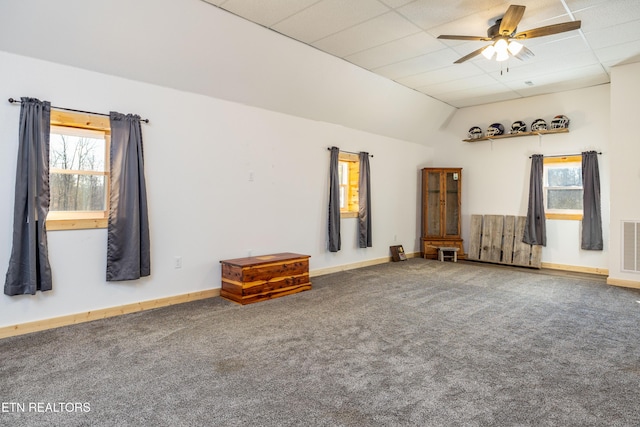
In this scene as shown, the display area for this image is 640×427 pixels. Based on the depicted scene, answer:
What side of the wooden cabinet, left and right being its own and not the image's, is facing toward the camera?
front

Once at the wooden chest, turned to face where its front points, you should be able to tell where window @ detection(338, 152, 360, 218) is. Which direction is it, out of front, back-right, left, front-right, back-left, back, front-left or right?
left

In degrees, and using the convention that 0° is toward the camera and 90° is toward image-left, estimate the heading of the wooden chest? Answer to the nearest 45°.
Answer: approximately 315°

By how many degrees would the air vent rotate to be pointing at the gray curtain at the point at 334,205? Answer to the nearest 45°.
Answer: approximately 45° to its right

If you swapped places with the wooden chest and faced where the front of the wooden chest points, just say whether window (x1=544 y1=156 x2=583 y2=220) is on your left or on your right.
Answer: on your left

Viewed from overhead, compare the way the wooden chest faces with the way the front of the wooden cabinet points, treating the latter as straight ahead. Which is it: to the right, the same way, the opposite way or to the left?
to the left

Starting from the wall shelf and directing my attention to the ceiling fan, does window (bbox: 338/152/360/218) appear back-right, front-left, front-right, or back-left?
front-right

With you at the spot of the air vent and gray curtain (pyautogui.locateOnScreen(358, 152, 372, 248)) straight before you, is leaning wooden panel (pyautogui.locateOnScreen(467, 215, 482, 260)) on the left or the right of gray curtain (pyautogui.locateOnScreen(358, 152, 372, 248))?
right

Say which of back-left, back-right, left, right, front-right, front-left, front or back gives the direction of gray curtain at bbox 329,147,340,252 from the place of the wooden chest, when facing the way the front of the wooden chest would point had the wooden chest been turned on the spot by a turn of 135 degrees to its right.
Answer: back-right

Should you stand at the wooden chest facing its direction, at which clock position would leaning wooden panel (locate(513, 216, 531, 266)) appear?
The leaning wooden panel is roughly at 10 o'clock from the wooden chest.

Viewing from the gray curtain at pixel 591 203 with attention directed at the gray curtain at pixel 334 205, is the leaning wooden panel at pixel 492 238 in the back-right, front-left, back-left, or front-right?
front-right

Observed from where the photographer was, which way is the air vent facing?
facing the viewer

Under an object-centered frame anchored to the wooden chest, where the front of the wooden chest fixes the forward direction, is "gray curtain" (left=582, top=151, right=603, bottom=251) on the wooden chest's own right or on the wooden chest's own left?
on the wooden chest's own left
